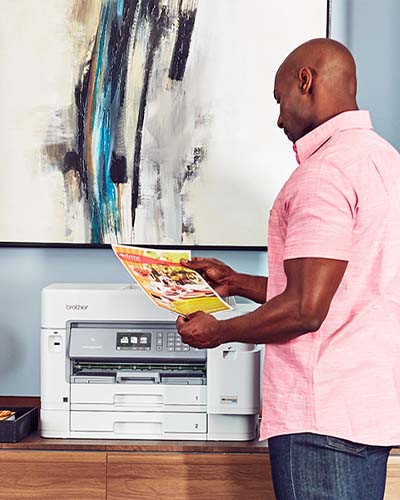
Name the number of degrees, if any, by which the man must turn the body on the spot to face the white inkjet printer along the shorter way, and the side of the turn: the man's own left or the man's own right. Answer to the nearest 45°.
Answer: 0° — they already face it

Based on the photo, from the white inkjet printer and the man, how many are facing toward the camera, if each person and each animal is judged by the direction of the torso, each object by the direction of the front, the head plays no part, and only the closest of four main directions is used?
1

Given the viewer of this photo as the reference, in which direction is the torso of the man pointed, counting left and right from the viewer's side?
facing away from the viewer and to the left of the viewer

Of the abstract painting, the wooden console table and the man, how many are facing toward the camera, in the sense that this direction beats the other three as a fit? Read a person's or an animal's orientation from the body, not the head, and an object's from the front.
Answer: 2

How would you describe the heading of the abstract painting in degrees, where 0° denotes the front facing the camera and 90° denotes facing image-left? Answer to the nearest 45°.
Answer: approximately 0°

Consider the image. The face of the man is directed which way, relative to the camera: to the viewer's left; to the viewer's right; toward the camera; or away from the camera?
to the viewer's left

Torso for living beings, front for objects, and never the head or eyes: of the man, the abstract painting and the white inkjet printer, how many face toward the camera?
2
